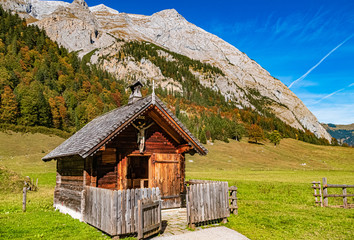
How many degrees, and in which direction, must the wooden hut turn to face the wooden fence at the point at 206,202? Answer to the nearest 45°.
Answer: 0° — it already faces it

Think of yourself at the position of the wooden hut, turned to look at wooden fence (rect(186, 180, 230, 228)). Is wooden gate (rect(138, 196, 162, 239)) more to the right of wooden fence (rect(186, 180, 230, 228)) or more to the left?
right

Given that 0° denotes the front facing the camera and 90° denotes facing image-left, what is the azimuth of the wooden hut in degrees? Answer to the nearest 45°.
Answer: approximately 315°

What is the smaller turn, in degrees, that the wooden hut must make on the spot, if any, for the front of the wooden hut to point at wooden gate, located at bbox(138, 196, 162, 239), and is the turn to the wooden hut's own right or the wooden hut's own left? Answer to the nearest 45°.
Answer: approximately 45° to the wooden hut's own right
